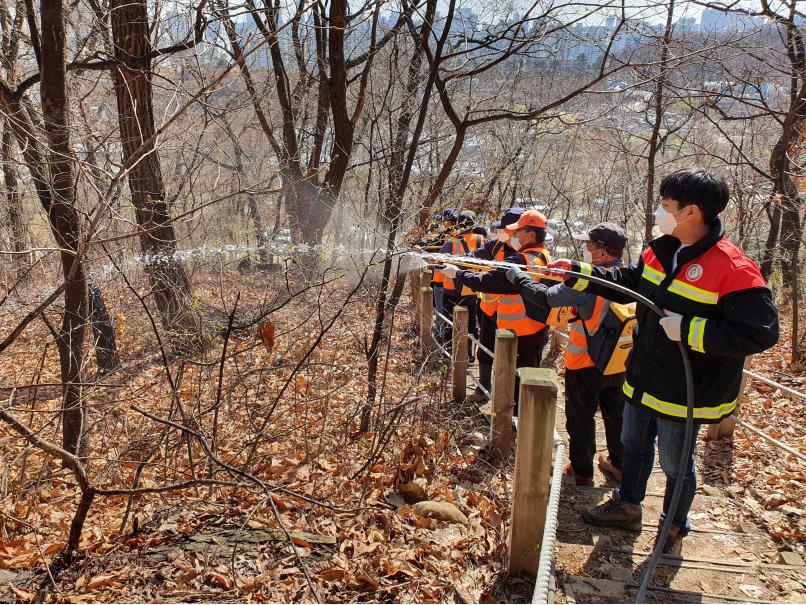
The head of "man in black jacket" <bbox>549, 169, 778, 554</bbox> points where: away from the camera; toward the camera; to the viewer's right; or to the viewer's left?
to the viewer's left

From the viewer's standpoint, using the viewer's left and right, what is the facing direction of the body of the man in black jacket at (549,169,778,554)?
facing the viewer and to the left of the viewer

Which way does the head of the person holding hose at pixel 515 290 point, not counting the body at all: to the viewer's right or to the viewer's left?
to the viewer's left

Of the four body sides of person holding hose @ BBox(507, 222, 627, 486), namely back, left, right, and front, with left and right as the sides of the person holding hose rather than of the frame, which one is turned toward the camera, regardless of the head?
left

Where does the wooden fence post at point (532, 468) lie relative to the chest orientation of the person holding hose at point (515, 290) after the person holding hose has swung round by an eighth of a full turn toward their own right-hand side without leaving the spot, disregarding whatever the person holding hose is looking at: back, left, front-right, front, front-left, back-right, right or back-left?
back-left

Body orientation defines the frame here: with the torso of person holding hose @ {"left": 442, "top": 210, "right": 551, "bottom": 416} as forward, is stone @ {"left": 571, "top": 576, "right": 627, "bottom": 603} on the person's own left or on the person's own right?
on the person's own left

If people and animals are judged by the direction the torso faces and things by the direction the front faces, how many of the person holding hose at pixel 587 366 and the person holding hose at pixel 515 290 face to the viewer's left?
2

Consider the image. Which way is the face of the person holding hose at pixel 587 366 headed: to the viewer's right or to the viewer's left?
to the viewer's left

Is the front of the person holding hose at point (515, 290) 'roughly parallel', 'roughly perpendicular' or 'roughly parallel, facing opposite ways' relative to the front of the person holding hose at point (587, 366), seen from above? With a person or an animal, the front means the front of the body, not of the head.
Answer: roughly parallel

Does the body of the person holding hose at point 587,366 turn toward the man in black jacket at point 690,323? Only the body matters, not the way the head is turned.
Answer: no

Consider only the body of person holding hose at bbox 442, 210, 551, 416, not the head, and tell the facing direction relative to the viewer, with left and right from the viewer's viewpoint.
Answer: facing to the left of the viewer
